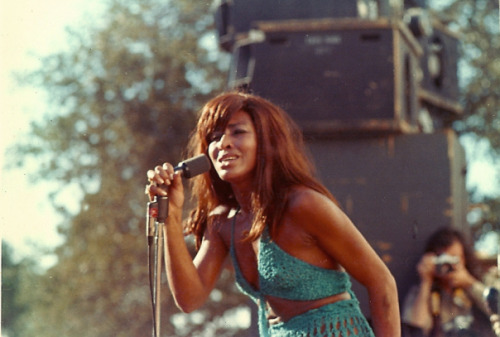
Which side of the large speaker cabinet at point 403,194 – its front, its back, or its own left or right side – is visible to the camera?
front

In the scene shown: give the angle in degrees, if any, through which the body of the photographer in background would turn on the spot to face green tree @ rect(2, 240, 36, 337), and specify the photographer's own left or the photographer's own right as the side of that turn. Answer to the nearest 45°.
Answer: approximately 135° to the photographer's own right

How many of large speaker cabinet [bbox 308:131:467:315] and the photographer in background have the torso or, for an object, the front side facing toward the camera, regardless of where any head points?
2

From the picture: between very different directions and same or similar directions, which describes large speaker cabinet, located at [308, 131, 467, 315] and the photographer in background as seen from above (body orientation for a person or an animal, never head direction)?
same or similar directions

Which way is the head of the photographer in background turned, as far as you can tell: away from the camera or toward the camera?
toward the camera

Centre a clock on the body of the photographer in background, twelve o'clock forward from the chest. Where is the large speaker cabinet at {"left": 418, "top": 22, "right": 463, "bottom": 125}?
The large speaker cabinet is roughly at 6 o'clock from the photographer in background.

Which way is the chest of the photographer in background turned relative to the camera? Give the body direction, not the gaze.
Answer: toward the camera

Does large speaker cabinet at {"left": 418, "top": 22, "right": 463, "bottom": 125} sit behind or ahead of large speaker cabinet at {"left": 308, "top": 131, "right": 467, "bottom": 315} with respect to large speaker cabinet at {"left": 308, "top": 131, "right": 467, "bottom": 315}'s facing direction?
behind
